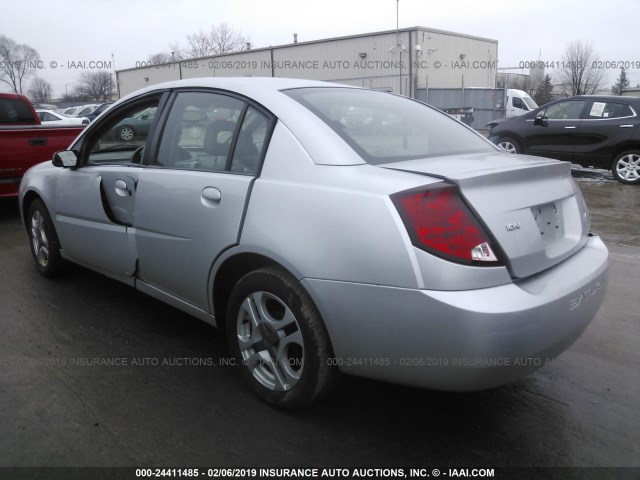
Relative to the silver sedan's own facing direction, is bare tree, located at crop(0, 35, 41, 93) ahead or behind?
ahead

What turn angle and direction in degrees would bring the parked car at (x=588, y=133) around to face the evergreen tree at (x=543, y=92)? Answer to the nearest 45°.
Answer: approximately 45° to its right

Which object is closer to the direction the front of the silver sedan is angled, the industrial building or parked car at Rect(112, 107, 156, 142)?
the parked car

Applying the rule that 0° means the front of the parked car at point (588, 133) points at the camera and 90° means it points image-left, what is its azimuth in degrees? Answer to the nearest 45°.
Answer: approximately 135°

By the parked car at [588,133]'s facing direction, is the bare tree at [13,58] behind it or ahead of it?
ahead

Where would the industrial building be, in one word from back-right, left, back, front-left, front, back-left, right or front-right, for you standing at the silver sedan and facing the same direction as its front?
front-right

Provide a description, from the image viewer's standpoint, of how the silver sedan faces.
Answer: facing away from the viewer and to the left of the viewer

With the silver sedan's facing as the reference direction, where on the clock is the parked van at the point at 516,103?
The parked van is roughly at 2 o'clock from the silver sedan.

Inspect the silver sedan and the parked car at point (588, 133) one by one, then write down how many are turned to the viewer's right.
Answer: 0

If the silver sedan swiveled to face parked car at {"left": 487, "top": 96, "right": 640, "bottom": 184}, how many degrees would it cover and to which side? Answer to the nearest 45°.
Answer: approximately 90° to its right
